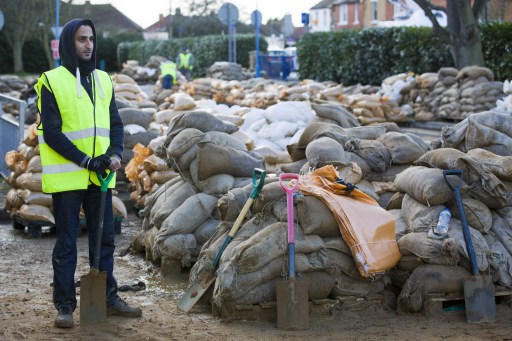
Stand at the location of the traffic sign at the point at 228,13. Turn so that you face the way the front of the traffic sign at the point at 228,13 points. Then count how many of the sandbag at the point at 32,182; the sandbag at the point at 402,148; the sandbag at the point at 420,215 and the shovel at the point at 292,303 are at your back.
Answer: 4

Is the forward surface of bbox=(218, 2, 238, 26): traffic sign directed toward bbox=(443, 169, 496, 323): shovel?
no

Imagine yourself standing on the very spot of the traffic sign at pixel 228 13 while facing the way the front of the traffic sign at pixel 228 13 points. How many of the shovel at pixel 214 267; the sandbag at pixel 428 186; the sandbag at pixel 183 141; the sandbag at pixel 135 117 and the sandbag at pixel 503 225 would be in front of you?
0

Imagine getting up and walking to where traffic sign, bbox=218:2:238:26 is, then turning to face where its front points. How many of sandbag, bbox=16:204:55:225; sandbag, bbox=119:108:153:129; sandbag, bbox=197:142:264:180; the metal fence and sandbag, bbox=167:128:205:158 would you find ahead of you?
0

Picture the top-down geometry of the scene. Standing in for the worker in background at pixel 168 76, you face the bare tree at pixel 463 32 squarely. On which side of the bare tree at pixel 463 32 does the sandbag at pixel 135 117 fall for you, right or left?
right

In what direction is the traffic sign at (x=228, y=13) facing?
away from the camera

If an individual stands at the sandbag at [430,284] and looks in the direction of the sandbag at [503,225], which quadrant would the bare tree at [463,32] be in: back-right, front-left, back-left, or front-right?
front-left

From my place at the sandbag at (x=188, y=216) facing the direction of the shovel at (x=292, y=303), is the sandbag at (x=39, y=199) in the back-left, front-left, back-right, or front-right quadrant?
back-right

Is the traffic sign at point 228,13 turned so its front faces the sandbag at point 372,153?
no

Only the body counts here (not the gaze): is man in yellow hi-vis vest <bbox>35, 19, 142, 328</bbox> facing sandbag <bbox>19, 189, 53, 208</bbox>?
no

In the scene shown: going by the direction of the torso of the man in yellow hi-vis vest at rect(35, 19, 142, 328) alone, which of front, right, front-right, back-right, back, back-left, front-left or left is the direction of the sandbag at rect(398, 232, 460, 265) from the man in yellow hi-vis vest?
front-left

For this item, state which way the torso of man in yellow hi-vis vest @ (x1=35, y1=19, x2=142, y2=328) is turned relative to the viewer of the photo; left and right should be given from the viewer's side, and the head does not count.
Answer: facing the viewer and to the right of the viewer

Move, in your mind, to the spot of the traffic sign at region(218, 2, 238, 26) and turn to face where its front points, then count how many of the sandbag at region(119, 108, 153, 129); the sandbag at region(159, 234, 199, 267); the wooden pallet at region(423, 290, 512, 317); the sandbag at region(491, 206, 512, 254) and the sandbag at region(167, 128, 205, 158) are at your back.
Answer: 5

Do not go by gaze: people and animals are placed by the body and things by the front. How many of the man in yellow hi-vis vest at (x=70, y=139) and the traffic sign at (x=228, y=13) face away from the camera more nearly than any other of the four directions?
1

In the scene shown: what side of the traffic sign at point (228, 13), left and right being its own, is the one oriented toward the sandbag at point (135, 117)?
back

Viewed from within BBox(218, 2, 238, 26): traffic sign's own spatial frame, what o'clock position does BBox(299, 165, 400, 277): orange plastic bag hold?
The orange plastic bag is roughly at 6 o'clock from the traffic sign.

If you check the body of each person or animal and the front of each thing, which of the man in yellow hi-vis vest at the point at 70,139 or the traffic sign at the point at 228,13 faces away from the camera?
the traffic sign

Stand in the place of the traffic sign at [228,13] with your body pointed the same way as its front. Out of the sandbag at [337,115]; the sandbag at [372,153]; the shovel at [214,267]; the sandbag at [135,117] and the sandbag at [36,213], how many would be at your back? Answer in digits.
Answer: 5

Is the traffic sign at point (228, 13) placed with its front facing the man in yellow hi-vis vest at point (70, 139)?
no
